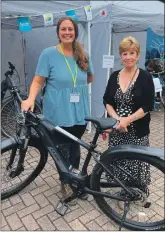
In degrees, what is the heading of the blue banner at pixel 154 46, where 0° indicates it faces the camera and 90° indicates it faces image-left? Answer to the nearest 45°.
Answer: approximately 0°

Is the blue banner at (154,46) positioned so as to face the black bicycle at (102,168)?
yes

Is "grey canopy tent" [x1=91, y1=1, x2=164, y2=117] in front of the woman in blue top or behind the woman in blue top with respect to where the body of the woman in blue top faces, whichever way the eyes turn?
behind

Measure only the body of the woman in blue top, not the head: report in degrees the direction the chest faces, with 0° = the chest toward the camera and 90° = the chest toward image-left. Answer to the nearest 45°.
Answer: approximately 0°

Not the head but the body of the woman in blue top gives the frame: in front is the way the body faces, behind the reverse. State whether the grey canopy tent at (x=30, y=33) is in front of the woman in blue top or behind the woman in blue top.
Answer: behind

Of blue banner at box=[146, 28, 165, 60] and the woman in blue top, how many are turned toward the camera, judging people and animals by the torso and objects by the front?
2
